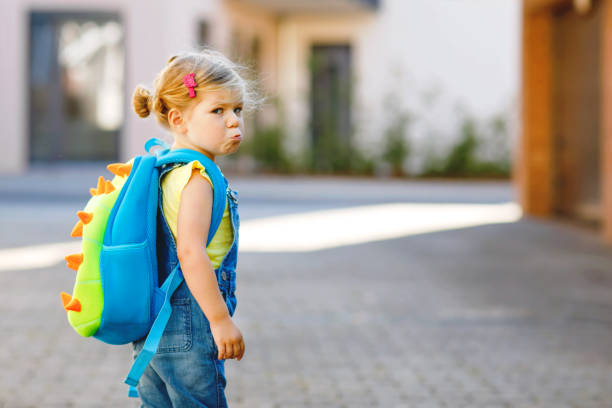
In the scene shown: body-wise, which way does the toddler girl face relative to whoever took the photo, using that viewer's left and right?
facing to the right of the viewer
